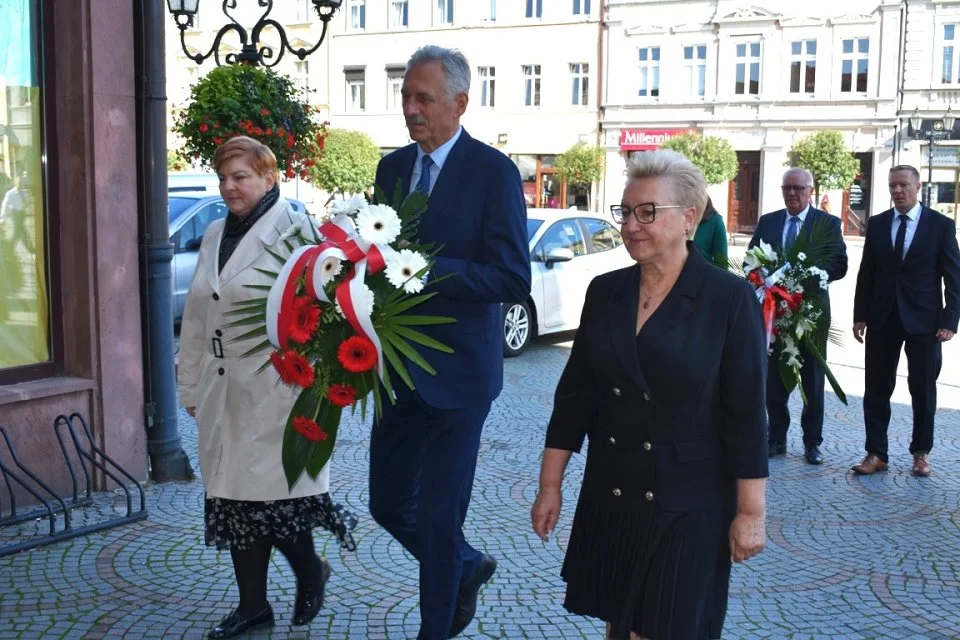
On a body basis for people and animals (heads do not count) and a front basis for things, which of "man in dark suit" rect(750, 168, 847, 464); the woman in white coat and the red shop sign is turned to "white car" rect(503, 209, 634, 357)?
the red shop sign

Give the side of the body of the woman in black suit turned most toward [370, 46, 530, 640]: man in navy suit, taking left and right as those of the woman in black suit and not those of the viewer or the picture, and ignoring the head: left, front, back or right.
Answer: right

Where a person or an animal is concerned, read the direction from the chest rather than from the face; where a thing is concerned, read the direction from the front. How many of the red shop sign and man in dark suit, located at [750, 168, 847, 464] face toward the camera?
2

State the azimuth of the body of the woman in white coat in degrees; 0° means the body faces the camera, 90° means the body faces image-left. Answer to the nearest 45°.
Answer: approximately 45°

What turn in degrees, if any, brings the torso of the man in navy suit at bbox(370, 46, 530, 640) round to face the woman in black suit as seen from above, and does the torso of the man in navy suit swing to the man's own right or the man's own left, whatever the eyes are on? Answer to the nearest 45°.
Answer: approximately 90° to the man's own left

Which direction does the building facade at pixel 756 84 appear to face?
toward the camera

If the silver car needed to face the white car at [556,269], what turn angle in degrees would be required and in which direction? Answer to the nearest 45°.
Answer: approximately 135° to its left

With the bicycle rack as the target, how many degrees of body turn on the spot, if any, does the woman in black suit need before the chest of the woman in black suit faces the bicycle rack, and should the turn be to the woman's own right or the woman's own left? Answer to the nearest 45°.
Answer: approximately 90° to the woman's own right

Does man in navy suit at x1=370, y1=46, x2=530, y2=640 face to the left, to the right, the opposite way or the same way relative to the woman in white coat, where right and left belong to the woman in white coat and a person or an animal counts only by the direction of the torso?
the same way

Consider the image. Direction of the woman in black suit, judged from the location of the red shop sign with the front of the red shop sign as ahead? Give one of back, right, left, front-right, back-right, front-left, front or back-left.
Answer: front

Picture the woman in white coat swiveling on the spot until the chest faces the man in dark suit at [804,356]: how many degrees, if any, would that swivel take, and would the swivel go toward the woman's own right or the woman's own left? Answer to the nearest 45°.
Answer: approximately 180°

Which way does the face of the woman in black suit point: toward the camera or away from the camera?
toward the camera

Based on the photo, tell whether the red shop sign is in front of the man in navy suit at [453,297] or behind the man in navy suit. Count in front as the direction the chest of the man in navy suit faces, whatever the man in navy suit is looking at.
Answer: behind

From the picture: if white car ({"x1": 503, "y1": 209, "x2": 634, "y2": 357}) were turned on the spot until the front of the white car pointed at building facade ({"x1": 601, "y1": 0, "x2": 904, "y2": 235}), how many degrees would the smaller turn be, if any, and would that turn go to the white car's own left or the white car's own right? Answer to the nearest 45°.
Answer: approximately 135° to the white car's own right

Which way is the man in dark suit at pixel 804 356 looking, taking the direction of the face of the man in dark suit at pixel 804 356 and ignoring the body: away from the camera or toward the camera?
toward the camera

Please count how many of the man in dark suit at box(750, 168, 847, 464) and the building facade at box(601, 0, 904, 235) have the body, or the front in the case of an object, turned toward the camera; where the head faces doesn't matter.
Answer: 2

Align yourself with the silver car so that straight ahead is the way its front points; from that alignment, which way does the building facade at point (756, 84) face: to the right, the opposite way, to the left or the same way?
the same way

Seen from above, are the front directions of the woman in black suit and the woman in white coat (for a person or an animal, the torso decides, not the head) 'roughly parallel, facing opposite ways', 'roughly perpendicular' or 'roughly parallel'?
roughly parallel
